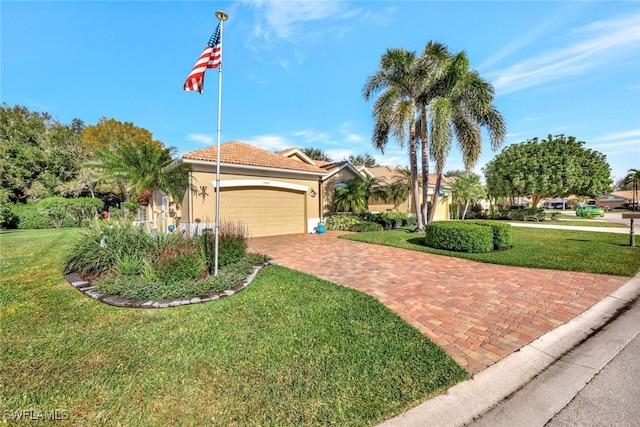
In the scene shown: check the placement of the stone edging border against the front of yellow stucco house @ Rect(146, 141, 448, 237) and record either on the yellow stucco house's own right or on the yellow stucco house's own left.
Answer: on the yellow stucco house's own right

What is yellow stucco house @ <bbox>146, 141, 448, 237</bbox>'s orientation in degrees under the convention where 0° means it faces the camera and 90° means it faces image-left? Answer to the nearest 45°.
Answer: approximately 315°

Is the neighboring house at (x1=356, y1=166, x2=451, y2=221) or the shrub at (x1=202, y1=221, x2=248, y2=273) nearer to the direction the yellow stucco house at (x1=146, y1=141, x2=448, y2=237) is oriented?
the shrub

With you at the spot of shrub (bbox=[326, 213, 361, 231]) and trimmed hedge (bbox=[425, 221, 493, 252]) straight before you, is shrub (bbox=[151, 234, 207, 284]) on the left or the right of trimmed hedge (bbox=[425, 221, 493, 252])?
right

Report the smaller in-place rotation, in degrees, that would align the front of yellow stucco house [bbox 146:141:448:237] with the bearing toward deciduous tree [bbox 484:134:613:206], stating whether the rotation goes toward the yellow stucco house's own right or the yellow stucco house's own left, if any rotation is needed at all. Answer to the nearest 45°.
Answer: approximately 45° to the yellow stucco house's own left

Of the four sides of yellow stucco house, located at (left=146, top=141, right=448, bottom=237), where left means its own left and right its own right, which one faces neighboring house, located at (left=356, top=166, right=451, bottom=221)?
left

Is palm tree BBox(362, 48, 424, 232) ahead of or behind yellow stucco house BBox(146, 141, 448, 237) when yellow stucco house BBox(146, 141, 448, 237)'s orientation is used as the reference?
ahead

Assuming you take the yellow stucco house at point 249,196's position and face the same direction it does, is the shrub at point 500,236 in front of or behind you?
in front
